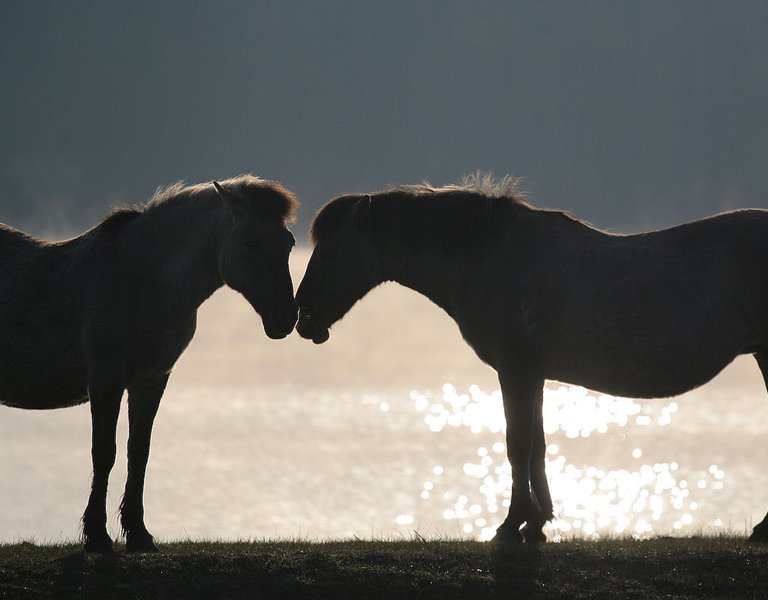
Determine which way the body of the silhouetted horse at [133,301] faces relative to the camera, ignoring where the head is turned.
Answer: to the viewer's right

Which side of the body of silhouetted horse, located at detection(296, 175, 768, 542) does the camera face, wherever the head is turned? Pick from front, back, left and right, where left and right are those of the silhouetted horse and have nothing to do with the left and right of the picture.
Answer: left

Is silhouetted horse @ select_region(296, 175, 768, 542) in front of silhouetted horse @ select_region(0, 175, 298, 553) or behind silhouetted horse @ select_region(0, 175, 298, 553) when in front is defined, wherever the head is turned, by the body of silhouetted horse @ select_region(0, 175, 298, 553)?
in front

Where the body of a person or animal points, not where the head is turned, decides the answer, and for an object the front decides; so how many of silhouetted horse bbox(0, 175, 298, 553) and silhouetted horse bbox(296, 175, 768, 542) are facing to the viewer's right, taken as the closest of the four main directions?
1

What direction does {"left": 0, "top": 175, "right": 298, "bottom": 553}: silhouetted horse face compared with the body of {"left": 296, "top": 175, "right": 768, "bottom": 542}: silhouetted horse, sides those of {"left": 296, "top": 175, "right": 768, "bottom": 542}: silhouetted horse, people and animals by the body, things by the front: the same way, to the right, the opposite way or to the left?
the opposite way

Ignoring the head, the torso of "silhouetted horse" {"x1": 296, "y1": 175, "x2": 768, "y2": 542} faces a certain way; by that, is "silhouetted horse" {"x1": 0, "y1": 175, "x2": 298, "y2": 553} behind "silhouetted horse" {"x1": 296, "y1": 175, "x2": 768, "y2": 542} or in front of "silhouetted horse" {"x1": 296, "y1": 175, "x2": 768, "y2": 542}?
in front
